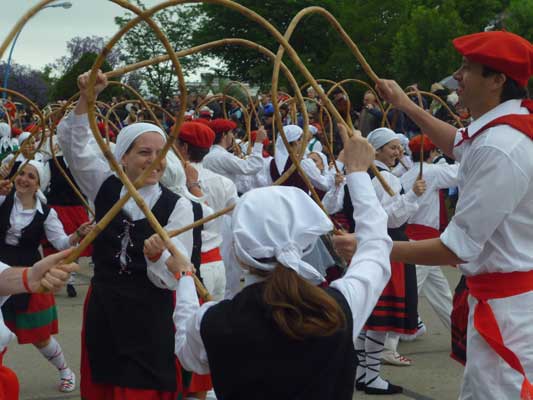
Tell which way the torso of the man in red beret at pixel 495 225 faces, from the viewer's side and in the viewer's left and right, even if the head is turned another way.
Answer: facing to the left of the viewer

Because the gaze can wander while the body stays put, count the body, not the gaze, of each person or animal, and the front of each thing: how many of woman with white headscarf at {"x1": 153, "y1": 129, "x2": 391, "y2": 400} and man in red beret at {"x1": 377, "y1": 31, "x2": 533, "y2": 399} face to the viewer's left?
1

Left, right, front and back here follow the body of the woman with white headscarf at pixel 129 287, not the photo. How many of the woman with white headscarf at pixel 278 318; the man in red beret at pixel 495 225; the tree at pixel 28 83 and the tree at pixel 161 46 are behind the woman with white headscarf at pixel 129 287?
2

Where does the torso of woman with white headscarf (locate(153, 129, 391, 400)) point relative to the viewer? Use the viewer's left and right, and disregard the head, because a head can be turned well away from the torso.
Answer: facing away from the viewer

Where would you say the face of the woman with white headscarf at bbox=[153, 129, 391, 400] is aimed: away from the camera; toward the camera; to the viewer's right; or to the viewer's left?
away from the camera

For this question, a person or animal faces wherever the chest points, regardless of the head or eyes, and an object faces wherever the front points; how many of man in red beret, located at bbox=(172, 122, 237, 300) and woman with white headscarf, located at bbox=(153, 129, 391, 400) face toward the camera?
0

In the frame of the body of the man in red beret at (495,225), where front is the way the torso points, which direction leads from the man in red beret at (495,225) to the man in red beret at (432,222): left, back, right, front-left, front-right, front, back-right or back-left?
right

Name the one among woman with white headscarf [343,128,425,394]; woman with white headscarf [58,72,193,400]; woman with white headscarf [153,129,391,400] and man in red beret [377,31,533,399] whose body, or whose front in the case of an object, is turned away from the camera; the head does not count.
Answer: woman with white headscarf [153,129,391,400]

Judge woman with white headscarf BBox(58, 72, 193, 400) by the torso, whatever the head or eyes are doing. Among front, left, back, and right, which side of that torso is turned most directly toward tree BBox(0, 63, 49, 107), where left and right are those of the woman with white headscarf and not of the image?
back

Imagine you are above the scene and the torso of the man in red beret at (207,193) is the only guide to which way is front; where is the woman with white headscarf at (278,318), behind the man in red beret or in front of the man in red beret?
behind

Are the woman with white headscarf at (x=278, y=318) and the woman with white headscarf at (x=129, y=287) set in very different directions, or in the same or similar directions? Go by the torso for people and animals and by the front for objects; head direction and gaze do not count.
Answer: very different directions
